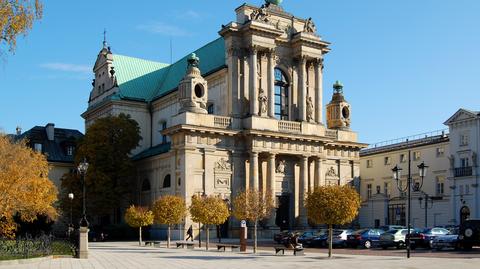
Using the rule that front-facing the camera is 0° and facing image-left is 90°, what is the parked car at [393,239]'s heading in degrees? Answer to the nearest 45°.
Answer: approximately 45°

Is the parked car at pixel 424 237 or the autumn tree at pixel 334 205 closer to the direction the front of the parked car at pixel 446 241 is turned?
the autumn tree

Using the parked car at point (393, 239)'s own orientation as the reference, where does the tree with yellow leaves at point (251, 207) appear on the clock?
The tree with yellow leaves is roughly at 1 o'clock from the parked car.

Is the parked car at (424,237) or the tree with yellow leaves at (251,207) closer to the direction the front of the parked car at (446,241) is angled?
the tree with yellow leaves

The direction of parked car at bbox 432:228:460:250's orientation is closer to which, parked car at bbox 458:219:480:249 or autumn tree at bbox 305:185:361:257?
the autumn tree

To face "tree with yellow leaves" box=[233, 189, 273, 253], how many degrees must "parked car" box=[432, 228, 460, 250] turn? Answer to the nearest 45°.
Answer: approximately 45° to its right

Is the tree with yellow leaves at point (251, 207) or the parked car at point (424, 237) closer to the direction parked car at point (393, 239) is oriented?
the tree with yellow leaves
